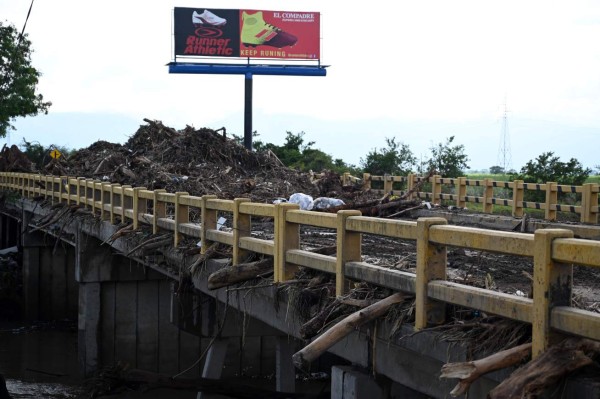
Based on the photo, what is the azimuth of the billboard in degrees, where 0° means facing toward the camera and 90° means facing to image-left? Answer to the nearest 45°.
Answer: approximately 0°

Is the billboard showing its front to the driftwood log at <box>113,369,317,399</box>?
yes

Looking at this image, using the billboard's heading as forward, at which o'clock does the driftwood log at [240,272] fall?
The driftwood log is roughly at 12 o'clock from the billboard.

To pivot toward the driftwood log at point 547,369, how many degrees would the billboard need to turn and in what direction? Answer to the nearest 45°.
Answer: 0° — it already faces it

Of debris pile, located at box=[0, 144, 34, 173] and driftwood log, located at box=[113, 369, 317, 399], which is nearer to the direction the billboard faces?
the driftwood log

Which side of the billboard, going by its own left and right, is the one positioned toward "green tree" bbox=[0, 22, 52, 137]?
right

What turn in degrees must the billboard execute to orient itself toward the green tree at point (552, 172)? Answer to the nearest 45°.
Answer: approximately 45° to its left

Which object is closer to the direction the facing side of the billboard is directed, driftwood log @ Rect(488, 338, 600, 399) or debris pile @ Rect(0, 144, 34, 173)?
the driftwood log
